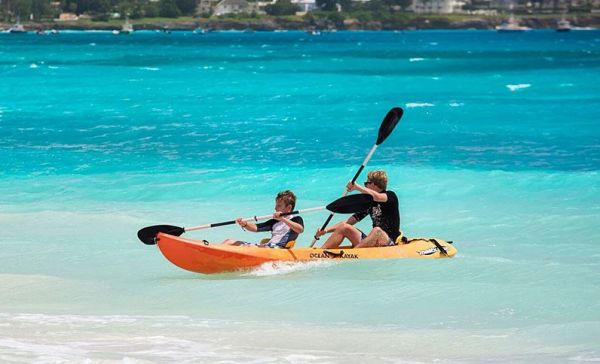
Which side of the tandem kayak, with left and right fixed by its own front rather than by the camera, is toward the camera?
left
